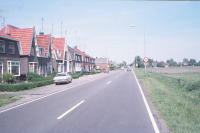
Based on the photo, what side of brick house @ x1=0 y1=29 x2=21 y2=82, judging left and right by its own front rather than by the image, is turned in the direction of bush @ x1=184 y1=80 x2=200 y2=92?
front

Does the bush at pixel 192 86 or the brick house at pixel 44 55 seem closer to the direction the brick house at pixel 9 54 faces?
the bush

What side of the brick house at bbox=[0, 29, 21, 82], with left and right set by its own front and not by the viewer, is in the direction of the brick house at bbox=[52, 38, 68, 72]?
left

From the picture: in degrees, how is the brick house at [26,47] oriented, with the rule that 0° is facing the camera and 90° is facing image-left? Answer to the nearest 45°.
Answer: approximately 315°

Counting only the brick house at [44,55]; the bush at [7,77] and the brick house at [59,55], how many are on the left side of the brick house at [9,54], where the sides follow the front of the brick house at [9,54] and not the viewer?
2

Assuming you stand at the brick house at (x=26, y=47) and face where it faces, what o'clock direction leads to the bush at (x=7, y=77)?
The bush is roughly at 2 o'clock from the brick house.

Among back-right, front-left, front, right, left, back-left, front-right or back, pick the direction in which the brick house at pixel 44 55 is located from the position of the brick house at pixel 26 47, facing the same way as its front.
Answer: left

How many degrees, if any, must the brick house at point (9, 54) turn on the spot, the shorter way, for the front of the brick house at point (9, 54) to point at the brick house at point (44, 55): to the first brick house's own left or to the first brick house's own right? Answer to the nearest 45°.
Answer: approximately 90° to the first brick house's own left

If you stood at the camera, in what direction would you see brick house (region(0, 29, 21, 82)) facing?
facing the viewer and to the right of the viewer

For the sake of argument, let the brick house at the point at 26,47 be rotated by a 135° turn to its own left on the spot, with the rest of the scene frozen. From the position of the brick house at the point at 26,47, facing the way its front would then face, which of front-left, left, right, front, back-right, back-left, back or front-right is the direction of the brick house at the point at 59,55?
front-right

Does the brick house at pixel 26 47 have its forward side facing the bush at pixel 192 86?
yes
